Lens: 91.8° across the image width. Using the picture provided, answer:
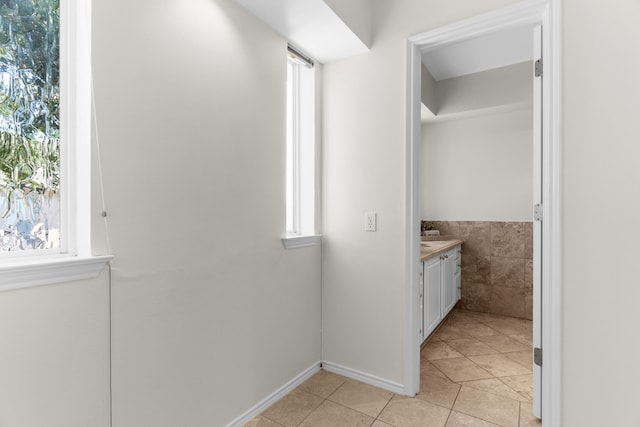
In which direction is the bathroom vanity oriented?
to the viewer's right

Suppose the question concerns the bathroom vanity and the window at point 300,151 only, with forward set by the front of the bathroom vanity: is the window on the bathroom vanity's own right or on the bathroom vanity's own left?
on the bathroom vanity's own right

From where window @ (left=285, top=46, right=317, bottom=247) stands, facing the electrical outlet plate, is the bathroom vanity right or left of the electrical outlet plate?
left

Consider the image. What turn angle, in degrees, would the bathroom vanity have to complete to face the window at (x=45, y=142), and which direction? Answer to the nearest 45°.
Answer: approximately 135° to its right

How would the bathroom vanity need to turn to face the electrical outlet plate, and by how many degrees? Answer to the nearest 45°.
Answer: approximately 90° to its right
